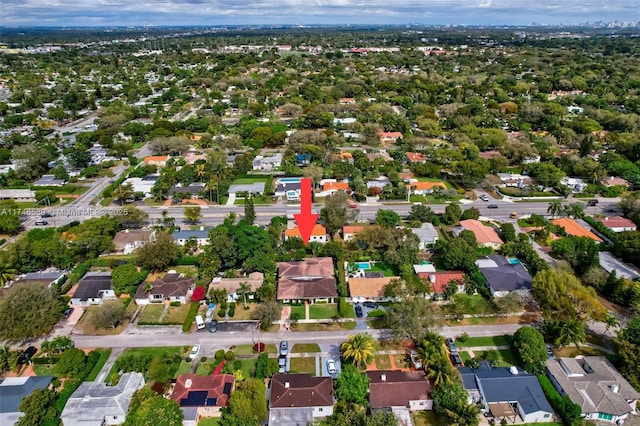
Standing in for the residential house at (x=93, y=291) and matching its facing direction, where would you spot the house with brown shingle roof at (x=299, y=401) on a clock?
The house with brown shingle roof is roughly at 11 o'clock from the residential house.

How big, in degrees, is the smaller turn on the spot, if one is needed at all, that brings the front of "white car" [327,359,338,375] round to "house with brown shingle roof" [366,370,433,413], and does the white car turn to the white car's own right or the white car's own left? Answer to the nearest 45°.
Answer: approximately 45° to the white car's own left

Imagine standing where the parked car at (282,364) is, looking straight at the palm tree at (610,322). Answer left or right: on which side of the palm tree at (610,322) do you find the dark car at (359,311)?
left

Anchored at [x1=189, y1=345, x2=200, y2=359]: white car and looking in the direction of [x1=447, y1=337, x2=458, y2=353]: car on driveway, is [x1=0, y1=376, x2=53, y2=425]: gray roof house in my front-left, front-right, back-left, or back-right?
back-right

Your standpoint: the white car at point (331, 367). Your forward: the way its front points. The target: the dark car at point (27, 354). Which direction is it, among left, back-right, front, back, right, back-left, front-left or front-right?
right

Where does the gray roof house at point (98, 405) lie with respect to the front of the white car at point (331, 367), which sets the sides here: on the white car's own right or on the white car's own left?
on the white car's own right

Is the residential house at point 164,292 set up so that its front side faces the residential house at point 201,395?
yes

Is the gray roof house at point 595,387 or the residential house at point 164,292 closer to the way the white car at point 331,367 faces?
the gray roof house
